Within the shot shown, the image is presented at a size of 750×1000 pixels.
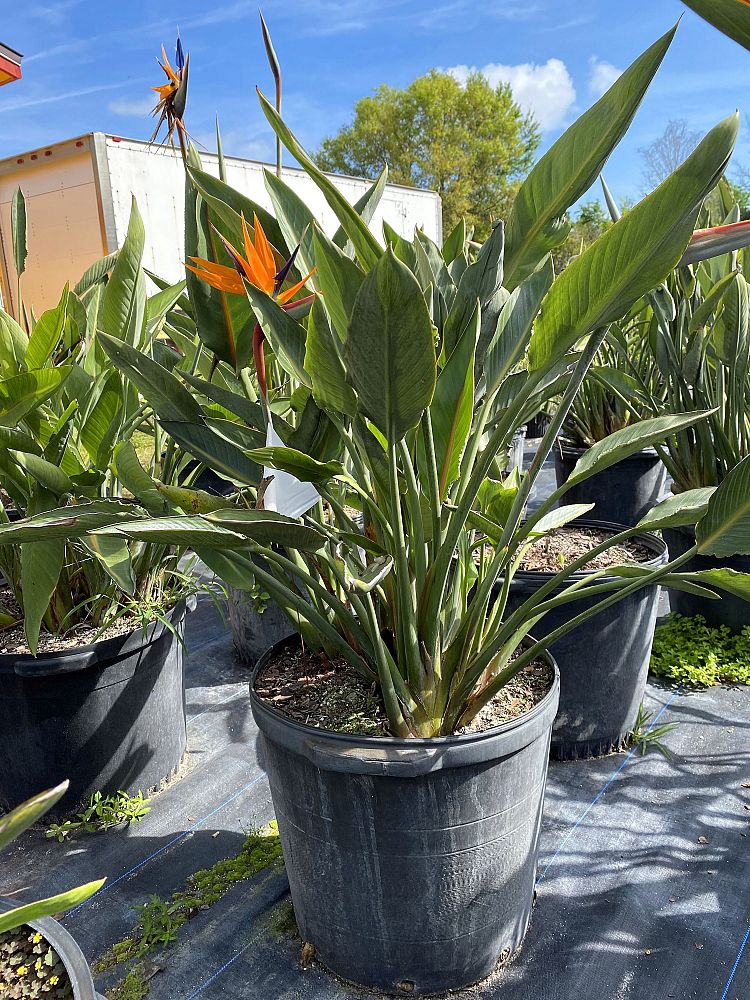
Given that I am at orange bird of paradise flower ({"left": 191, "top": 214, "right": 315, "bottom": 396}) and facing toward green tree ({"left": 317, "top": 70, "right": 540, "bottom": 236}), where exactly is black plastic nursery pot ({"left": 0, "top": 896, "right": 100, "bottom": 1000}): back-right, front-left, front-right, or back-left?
back-left

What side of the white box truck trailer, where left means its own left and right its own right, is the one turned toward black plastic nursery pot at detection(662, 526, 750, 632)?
right

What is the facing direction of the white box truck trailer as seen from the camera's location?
facing away from the viewer and to the right of the viewer

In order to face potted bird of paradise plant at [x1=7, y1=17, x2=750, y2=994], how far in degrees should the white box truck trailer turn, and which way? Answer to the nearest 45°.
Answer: approximately 135° to its right

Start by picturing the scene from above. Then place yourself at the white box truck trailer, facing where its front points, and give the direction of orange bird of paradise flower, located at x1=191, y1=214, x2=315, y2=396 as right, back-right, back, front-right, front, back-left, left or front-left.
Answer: back-right

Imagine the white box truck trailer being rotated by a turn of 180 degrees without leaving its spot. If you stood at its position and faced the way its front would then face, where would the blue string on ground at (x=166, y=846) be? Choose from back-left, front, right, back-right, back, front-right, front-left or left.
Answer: front-left

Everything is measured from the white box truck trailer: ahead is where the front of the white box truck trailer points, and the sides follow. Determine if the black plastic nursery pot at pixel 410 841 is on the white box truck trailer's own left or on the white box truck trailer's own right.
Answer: on the white box truck trailer's own right

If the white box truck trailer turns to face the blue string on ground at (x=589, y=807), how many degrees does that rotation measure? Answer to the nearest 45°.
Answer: approximately 135° to its right

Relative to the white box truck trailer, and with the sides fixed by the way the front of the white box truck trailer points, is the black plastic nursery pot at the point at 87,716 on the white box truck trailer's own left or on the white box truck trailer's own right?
on the white box truck trailer's own right

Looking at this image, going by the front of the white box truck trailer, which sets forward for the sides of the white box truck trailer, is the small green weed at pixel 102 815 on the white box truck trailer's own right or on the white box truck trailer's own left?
on the white box truck trailer's own right

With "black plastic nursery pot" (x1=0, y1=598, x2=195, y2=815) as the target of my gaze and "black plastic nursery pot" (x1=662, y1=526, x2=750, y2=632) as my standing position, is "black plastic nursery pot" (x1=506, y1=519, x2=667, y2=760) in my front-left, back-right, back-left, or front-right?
front-left

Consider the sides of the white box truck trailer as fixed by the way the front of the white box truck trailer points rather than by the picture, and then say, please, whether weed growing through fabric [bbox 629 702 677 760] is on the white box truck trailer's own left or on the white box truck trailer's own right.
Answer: on the white box truck trailer's own right
